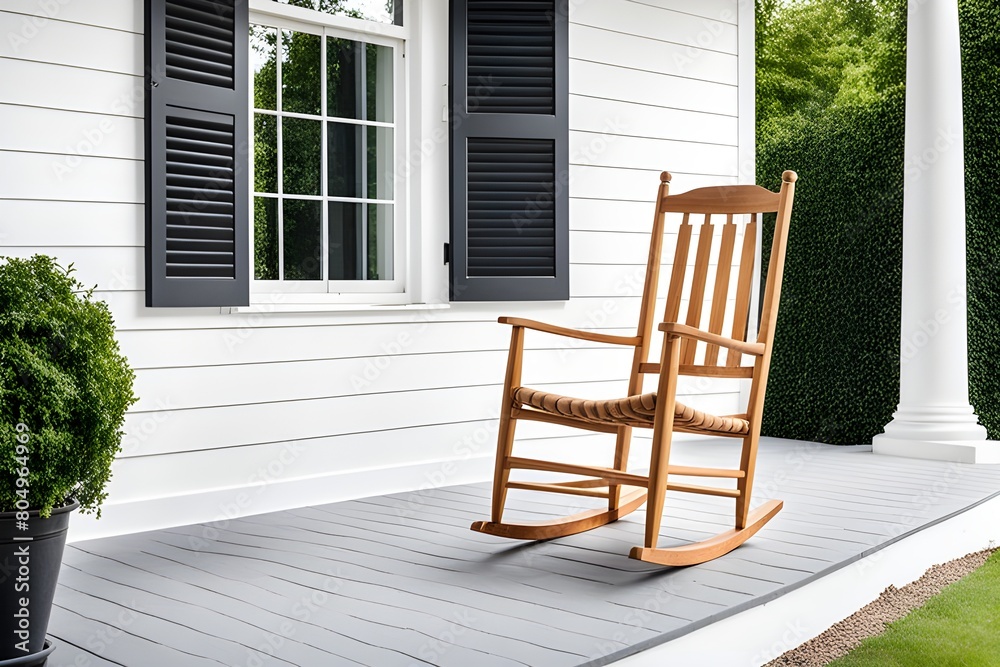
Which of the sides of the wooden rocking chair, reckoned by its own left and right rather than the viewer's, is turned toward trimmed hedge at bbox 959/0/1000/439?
back

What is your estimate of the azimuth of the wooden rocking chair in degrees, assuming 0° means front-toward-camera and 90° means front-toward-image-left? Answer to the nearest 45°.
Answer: approximately 45°

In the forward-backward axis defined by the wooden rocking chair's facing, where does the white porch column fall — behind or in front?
behind

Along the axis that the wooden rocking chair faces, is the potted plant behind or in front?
in front

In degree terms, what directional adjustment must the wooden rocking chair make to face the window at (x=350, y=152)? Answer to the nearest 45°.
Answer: approximately 90° to its right

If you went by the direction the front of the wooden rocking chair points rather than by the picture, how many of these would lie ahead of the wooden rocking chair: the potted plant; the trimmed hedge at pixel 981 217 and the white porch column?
1

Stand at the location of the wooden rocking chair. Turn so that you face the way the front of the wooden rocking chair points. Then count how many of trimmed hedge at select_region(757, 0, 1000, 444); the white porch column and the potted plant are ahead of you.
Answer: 1
